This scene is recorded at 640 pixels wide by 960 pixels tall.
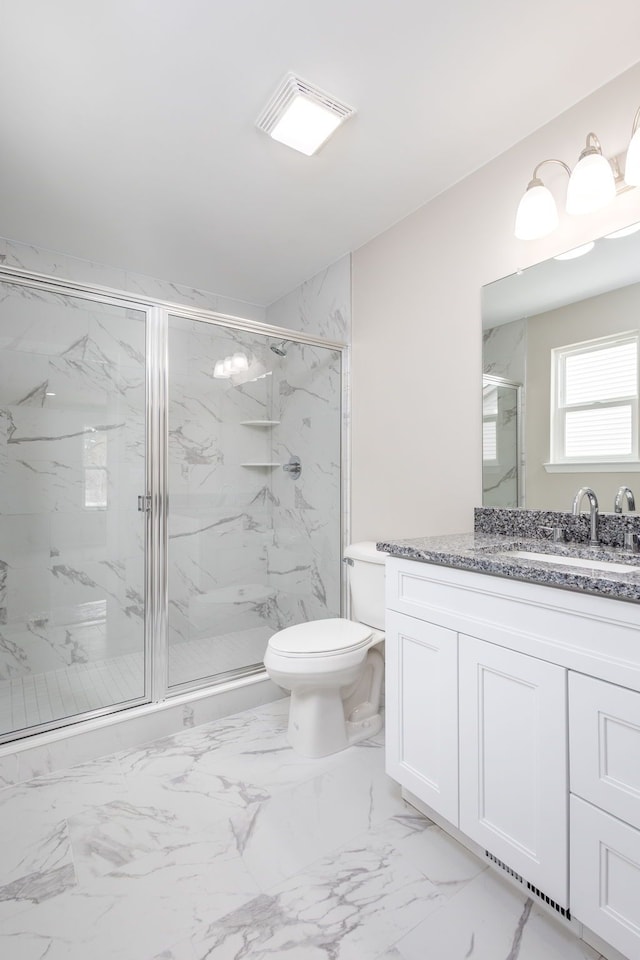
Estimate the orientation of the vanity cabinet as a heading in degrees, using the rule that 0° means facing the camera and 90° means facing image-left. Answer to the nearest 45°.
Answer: approximately 45°

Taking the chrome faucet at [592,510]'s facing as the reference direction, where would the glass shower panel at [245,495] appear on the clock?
The glass shower panel is roughly at 2 o'clock from the chrome faucet.

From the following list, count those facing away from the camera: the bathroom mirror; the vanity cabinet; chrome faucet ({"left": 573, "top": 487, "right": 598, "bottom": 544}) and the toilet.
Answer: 0

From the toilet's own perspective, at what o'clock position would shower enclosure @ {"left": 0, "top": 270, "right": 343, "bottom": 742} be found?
The shower enclosure is roughly at 2 o'clock from the toilet.

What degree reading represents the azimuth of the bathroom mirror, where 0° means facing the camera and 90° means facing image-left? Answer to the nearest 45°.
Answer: approximately 45°

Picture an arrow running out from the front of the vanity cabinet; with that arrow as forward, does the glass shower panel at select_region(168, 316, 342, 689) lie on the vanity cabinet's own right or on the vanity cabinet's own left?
on the vanity cabinet's own right

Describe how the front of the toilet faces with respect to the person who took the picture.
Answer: facing the viewer and to the left of the viewer

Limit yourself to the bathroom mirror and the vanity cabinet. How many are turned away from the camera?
0

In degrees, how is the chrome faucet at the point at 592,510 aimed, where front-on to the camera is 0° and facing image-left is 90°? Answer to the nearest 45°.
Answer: approximately 45°

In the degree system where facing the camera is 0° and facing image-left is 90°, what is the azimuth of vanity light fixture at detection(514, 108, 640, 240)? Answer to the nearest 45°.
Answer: approximately 45°
